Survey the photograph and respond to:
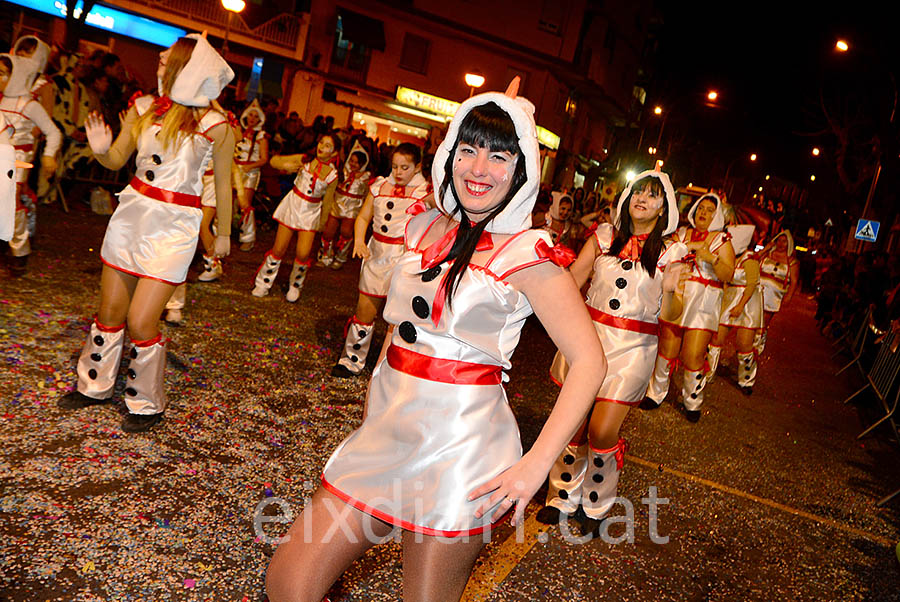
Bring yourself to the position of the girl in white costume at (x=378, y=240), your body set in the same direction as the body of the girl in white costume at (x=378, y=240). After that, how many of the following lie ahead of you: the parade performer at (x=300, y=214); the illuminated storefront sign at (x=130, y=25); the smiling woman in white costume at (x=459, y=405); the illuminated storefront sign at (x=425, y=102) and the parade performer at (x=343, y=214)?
1

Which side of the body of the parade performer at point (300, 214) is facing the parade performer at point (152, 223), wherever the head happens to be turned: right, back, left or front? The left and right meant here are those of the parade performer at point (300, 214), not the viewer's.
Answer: front

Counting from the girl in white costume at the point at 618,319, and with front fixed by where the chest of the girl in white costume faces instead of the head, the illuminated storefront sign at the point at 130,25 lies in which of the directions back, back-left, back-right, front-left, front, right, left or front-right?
back-right

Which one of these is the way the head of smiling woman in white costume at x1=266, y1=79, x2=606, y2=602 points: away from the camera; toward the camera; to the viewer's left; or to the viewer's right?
toward the camera

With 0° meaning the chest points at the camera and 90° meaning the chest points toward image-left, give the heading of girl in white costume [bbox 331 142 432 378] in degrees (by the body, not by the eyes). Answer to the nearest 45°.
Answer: approximately 0°

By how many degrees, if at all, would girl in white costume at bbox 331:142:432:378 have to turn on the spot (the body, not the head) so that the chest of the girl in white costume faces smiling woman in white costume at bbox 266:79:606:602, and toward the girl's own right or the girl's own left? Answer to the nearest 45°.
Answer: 0° — they already face them

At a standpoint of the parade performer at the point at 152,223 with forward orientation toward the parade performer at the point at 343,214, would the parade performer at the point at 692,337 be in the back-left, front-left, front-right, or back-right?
front-right

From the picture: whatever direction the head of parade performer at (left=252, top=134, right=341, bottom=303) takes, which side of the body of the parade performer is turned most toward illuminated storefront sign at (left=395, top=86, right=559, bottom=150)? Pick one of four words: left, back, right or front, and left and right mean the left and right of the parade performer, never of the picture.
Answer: back

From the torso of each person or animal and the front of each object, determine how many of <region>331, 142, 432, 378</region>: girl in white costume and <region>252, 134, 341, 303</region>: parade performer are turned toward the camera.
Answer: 2

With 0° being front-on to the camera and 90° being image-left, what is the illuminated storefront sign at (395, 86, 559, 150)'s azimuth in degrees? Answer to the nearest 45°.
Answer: approximately 315°

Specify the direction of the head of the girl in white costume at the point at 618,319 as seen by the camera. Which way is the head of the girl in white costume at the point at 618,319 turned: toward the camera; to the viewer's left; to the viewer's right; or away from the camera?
toward the camera

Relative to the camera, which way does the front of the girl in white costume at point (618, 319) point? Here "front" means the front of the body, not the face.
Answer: toward the camera

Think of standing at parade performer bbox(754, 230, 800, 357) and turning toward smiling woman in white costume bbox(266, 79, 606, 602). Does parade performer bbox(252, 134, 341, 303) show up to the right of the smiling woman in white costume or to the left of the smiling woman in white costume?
right

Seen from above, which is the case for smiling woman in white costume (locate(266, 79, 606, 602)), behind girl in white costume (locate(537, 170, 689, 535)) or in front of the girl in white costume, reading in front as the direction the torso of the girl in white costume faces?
in front

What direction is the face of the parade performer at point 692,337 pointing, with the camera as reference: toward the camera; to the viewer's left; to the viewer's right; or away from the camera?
toward the camera

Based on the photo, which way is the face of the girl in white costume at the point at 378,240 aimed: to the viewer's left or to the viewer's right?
to the viewer's left

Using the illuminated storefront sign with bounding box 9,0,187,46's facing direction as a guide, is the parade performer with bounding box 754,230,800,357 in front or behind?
in front

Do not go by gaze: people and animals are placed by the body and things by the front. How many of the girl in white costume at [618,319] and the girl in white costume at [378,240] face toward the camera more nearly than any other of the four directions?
2
